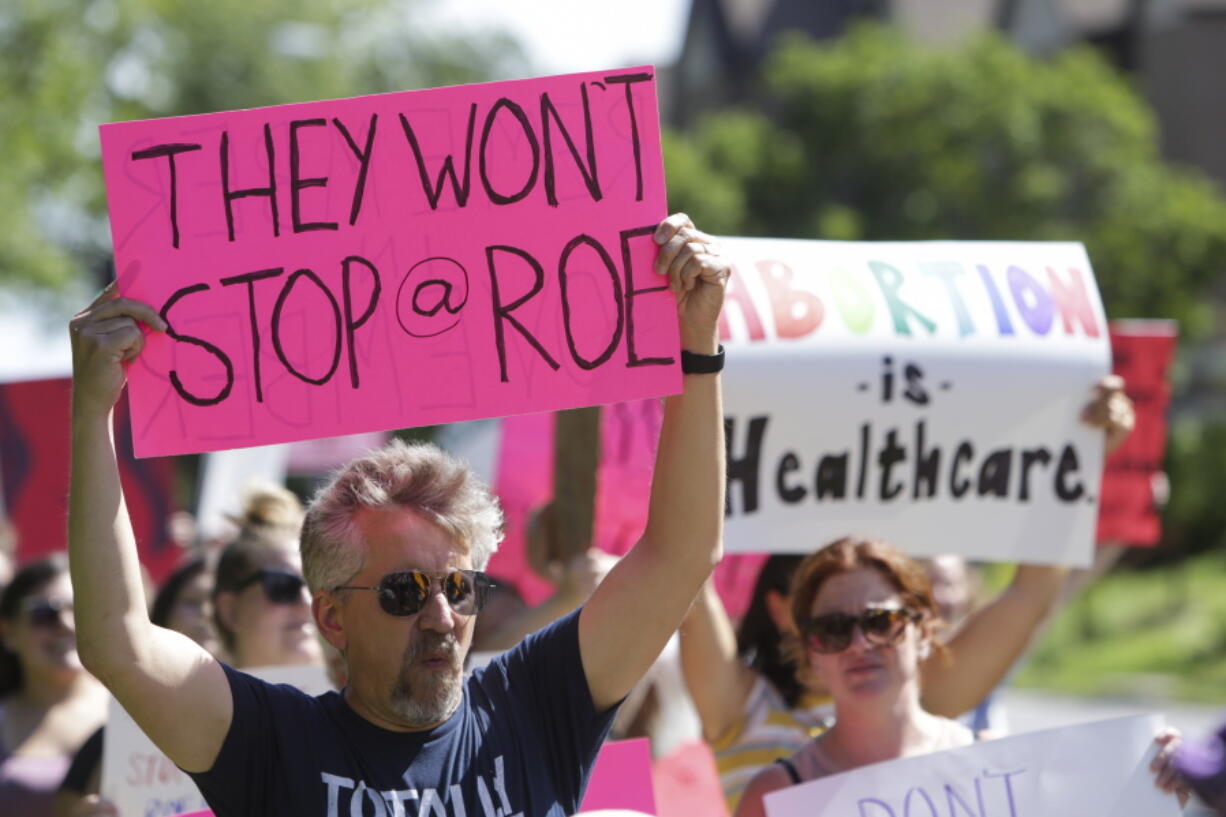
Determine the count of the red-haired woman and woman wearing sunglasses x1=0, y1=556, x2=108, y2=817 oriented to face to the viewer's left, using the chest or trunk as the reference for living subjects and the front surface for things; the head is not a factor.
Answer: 0

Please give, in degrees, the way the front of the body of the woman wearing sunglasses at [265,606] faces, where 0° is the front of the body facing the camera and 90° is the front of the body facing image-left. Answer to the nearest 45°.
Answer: approximately 315°

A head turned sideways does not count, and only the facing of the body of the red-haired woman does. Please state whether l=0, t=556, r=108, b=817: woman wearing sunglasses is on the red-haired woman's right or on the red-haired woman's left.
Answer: on the red-haired woman's right

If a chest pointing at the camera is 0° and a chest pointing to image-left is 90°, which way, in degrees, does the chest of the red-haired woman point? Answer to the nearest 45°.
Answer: approximately 0°

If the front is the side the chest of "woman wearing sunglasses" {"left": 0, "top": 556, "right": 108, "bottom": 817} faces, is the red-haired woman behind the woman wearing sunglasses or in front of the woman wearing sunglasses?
in front

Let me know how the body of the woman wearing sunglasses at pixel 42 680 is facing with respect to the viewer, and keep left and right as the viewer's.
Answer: facing the viewer and to the right of the viewer
